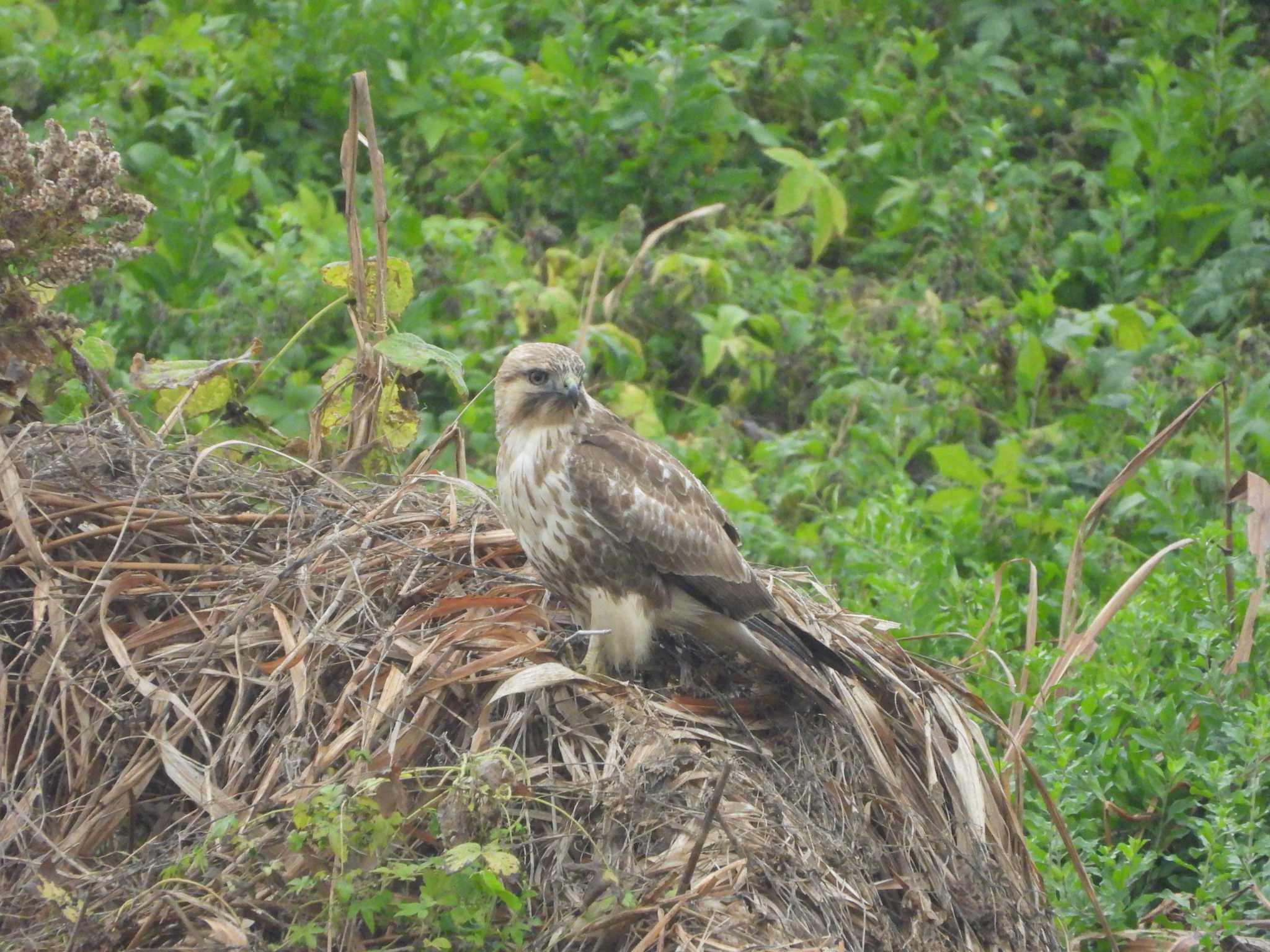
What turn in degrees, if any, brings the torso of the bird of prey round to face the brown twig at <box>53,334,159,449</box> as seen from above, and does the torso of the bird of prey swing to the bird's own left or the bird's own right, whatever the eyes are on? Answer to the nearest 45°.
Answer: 0° — it already faces it

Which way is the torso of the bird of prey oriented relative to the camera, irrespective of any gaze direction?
to the viewer's left

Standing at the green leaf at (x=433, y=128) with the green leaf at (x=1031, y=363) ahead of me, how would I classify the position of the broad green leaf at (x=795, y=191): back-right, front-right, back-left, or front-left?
front-left

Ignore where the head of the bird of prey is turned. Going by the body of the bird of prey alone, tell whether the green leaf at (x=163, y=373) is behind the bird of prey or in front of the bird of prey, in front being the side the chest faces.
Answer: in front

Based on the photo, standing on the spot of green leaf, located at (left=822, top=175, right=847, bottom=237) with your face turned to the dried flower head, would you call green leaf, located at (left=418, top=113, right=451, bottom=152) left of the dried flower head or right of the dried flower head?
right

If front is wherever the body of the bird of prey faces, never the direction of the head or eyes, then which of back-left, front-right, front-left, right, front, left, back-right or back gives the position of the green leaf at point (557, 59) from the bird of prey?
right

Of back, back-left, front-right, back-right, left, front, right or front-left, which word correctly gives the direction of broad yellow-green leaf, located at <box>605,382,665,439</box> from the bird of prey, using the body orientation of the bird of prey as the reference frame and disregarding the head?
right

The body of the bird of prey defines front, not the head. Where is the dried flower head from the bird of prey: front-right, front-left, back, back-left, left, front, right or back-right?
front

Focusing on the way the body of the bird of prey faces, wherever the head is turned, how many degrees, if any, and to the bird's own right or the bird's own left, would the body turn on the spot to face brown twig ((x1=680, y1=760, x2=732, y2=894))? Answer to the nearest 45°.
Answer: approximately 90° to the bird's own left

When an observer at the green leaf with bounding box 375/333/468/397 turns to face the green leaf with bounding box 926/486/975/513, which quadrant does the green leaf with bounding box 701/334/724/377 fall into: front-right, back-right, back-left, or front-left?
front-left

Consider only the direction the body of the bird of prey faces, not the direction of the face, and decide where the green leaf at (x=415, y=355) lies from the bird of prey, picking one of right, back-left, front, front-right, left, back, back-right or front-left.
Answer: front-right

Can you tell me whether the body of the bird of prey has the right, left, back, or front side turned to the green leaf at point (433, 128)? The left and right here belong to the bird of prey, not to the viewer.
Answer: right

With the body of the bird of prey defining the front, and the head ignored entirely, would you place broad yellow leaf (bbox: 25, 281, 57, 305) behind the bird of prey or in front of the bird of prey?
in front
